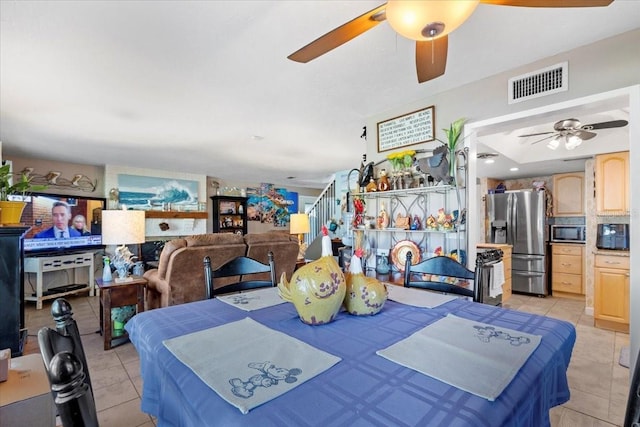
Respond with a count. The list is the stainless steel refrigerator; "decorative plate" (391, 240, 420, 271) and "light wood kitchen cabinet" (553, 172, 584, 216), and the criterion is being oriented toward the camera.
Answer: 3

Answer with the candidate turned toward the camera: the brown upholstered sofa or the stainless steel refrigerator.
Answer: the stainless steel refrigerator

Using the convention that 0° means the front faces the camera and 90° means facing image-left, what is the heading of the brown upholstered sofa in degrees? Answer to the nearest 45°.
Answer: approximately 135°

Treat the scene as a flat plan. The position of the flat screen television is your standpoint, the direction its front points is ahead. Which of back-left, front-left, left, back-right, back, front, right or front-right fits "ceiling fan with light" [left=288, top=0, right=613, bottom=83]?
front-right

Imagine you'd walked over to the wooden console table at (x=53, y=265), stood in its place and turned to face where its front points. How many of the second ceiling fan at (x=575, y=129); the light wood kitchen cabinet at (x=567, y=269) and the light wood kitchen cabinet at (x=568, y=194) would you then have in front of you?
3

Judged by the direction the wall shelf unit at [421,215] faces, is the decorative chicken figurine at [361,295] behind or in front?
in front

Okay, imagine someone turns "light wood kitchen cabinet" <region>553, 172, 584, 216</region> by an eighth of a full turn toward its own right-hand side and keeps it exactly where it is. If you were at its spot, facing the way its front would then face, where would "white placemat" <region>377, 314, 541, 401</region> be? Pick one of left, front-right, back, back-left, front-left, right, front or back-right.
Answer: front-left

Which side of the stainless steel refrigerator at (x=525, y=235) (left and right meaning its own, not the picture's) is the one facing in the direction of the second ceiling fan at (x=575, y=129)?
front

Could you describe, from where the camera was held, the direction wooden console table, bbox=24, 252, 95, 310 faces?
facing the viewer and to the right of the viewer

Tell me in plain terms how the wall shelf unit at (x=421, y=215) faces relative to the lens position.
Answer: facing the viewer and to the left of the viewer

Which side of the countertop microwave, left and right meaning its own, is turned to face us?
front

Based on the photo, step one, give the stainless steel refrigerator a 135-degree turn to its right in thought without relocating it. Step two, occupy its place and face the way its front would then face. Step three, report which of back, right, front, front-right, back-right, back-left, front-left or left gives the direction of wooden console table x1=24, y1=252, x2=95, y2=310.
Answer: left

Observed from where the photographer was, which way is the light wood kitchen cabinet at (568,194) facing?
facing the viewer

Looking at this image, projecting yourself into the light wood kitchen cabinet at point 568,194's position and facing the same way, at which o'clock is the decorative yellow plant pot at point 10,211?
The decorative yellow plant pot is roughly at 1 o'clock from the light wood kitchen cabinet.

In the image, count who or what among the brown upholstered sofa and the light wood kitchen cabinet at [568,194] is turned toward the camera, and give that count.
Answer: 1

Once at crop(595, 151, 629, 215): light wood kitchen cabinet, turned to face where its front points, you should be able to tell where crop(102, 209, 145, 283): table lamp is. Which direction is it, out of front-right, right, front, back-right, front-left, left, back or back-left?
front
